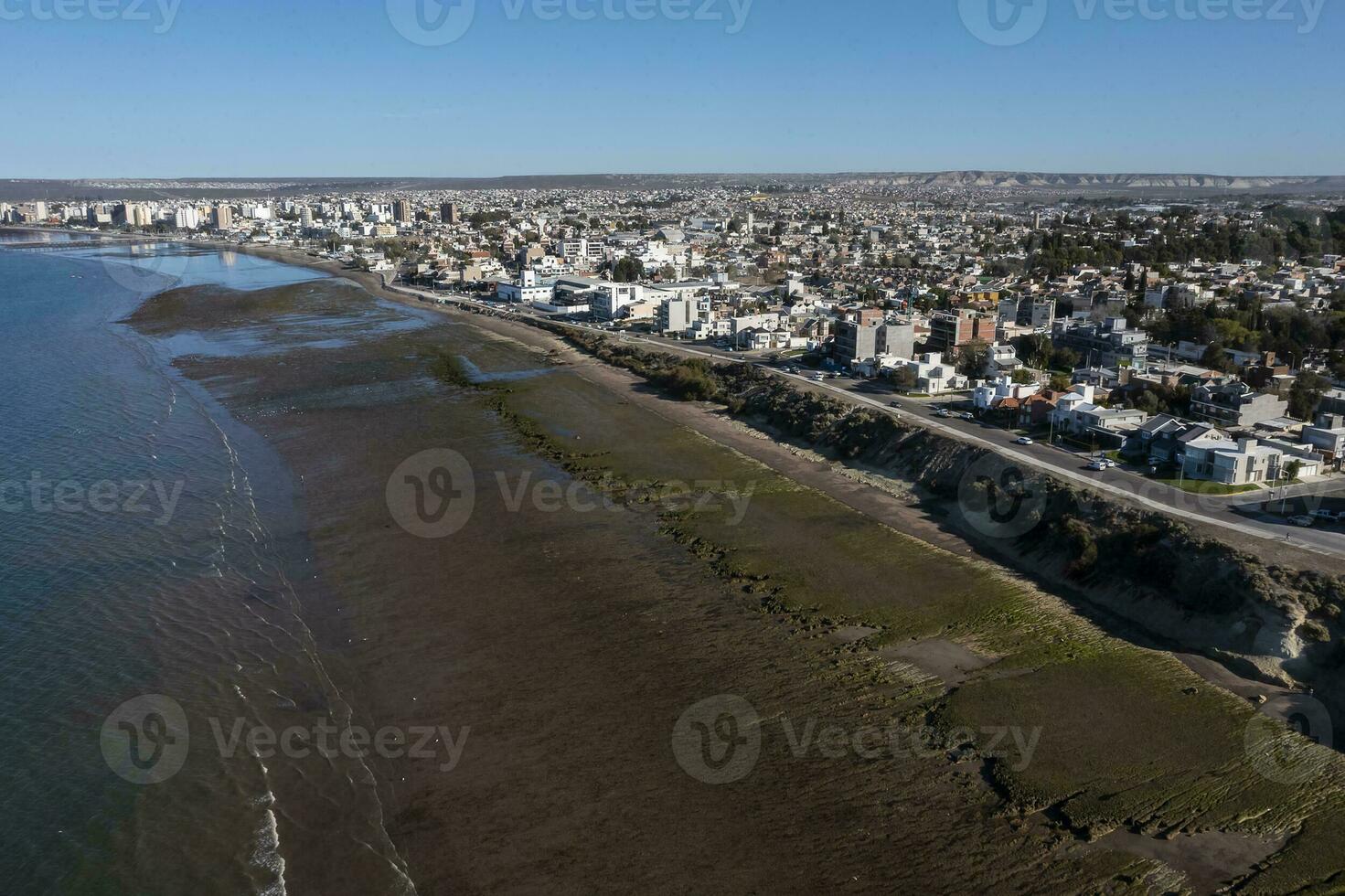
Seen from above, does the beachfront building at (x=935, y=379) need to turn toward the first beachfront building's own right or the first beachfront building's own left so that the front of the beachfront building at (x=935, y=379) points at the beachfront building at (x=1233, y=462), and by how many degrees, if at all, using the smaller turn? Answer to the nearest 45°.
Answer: approximately 90° to the first beachfront building's own left

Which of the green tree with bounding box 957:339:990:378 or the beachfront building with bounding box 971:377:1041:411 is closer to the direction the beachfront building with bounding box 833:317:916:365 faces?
the beachfront building

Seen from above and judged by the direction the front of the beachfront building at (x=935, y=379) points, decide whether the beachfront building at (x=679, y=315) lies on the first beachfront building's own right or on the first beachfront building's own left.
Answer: on the first beachfront building's own right

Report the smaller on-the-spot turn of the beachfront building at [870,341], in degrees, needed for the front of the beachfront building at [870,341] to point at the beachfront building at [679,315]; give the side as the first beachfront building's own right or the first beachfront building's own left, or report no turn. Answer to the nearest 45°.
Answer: approximately 90° to the first beachfront building's own right

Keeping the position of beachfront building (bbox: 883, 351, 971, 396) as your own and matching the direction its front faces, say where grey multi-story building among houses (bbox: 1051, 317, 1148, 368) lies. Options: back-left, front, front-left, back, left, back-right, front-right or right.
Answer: back

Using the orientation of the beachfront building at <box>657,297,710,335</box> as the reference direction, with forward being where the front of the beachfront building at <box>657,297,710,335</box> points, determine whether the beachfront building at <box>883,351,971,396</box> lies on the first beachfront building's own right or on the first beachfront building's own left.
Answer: on the first beachfront building's own left

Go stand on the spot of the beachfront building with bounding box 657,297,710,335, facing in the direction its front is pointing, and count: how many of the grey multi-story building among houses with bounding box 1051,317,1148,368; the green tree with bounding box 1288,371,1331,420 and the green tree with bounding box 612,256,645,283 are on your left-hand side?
2

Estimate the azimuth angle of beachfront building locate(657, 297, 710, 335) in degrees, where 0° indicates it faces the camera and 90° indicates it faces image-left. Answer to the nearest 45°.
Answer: approximately 45°
